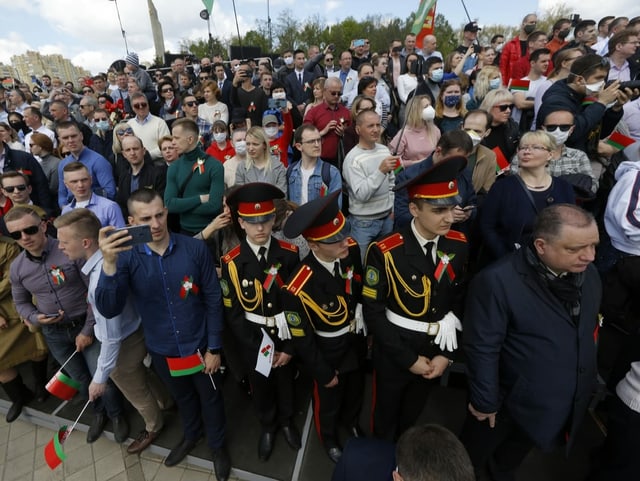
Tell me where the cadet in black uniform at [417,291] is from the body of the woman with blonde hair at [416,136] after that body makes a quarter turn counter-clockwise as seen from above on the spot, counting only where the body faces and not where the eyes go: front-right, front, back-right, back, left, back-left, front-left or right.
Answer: back-right

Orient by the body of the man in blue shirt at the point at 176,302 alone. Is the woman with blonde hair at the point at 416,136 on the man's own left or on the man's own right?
on the man's own left

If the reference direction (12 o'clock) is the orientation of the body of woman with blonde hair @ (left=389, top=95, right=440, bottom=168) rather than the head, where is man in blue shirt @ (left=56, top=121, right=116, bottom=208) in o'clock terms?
The man in blue shirt is roughly at 4 o'clock from the woman with blonde hair.

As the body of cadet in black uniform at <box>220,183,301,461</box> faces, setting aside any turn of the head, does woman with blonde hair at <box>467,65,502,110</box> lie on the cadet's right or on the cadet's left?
on the cadet's left

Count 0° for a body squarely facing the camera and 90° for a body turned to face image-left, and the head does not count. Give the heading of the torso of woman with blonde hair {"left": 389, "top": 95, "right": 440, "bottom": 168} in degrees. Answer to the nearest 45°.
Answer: approximately 315°

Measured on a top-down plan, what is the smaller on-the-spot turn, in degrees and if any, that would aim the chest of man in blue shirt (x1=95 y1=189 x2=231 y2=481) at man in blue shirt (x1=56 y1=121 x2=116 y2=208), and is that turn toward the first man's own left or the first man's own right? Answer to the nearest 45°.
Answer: approximately 180°

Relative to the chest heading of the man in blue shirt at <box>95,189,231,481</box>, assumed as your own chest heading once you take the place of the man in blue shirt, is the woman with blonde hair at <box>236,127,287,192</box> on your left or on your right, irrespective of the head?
on your left

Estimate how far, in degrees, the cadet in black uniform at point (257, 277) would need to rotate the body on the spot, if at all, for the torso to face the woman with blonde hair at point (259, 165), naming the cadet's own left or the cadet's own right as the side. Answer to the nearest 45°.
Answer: approximately 180°

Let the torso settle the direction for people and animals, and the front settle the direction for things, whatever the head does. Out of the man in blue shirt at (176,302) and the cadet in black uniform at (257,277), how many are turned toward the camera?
2

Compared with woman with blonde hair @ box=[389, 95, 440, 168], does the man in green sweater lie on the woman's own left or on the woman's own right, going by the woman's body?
on the woman's own right

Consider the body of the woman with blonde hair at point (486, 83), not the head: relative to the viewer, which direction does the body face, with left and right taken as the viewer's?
facing the viewer and to the right of the viewer

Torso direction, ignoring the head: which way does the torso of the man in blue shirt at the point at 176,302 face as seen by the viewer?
toward the camera

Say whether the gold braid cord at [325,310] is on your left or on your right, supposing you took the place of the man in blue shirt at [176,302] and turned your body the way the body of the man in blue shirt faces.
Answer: on your left
